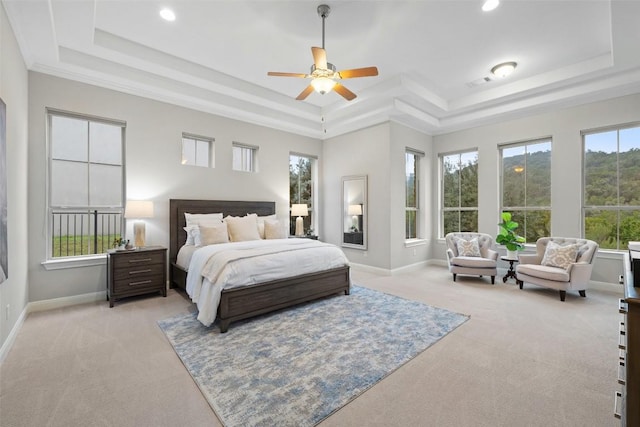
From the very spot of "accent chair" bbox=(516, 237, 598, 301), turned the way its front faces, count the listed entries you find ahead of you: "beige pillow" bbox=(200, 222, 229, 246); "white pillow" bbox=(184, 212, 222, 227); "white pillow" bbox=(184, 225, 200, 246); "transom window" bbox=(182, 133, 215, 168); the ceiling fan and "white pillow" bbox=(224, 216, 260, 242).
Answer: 6

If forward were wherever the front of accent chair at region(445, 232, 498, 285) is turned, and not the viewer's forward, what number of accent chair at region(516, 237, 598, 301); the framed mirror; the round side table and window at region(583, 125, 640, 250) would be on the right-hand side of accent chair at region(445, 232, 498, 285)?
1

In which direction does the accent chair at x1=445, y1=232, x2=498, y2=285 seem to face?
toward the camera

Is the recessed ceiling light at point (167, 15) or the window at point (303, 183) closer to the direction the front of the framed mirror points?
the recessed ceiling light

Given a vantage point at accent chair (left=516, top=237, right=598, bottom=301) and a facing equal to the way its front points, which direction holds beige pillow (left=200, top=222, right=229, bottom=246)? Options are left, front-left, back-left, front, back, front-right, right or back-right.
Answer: front

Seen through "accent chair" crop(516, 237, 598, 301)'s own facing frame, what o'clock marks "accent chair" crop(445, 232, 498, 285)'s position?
"accent chair" crop(445, 232, 498, 285) is roughly at 2 o'clock from "accent chair" crop(516, 237, 598, 301).

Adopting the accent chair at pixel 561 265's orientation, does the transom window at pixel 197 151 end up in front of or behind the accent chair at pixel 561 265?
in front

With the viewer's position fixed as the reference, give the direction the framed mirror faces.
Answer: facing the viewer and to the left of the viewer

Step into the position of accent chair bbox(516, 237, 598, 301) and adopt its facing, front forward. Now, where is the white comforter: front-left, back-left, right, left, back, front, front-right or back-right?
front

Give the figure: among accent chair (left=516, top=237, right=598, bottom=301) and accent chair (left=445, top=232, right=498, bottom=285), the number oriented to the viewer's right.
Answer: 0
